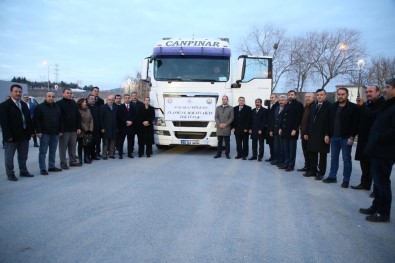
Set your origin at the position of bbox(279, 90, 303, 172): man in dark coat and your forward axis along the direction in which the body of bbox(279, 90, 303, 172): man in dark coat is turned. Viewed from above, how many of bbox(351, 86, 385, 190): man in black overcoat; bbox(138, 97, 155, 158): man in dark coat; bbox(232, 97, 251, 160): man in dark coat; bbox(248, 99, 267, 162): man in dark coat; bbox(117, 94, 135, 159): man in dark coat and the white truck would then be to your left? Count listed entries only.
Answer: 1

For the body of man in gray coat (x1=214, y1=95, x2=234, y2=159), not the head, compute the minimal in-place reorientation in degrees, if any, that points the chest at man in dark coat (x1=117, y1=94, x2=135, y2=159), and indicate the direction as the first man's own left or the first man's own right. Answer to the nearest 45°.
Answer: approximately 90° to the first man's own right

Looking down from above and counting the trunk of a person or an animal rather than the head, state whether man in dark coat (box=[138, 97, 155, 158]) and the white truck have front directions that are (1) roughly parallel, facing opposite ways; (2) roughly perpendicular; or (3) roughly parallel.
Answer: roughly parallel

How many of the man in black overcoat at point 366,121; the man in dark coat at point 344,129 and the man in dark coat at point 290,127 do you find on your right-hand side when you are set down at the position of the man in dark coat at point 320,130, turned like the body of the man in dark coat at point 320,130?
1

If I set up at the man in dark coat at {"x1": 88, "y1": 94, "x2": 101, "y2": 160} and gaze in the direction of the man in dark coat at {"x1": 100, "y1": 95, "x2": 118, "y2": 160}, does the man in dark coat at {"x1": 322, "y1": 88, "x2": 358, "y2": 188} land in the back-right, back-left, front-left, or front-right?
front-right

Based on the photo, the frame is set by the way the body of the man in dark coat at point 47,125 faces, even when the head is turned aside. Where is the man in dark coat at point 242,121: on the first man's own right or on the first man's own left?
on the first man's own left

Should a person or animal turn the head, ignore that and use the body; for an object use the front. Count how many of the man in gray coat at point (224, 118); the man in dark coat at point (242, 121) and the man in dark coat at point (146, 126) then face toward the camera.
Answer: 3

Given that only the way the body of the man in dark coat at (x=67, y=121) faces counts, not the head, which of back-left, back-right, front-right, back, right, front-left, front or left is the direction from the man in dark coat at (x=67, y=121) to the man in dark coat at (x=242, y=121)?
front-left

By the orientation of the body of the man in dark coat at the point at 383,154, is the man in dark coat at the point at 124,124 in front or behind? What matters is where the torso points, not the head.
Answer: in front

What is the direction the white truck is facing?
toward the camera

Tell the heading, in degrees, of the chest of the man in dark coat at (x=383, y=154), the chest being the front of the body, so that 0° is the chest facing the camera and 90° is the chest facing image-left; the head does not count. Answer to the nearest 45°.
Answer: approximately 90°

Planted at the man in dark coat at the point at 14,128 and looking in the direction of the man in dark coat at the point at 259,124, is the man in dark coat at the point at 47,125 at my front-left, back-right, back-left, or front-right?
front-left

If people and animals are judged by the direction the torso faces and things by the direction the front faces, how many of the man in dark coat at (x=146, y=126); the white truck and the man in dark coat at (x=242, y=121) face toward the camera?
3

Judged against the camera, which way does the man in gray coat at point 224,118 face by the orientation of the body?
toward the camera
